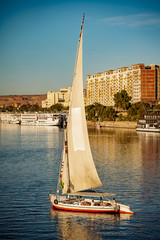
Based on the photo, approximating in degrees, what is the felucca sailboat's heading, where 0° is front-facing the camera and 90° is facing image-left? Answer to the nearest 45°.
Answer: approximately 90°
